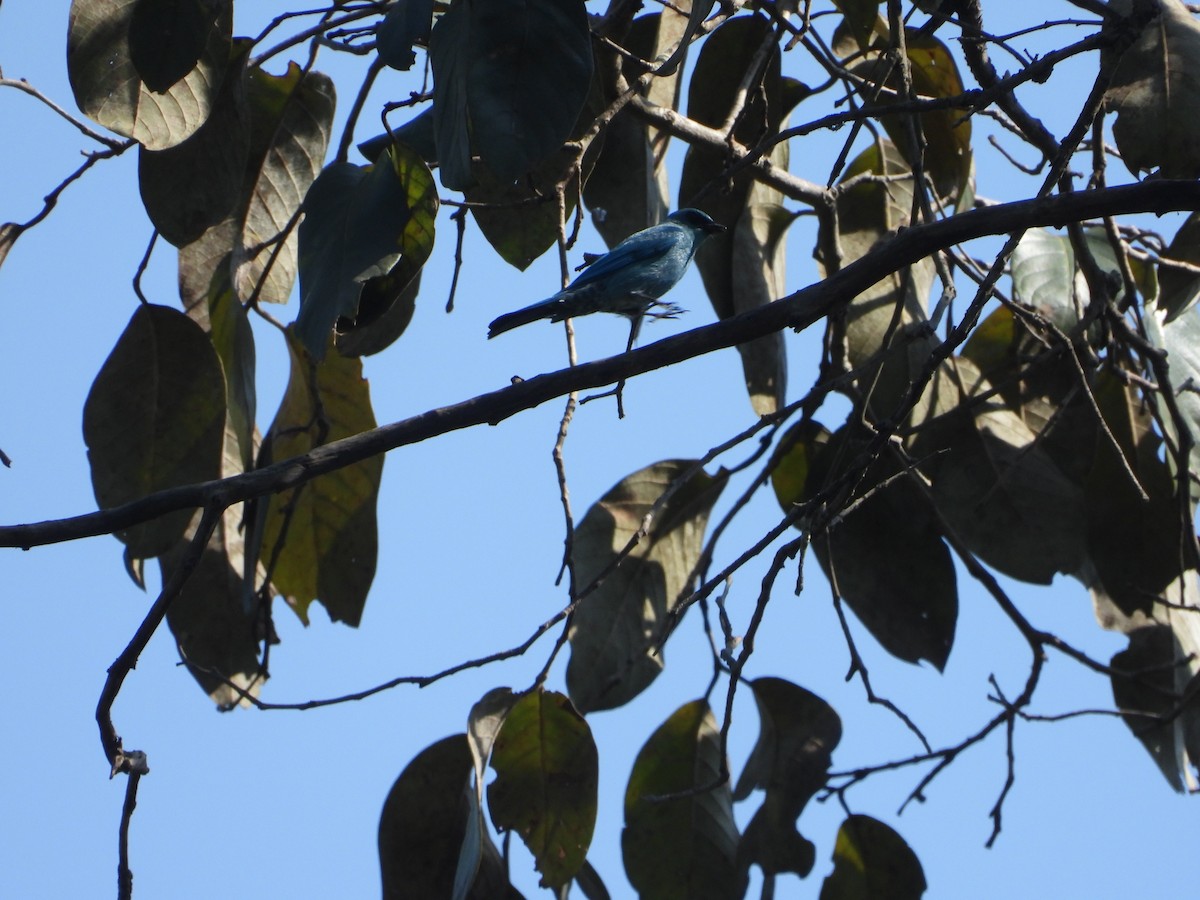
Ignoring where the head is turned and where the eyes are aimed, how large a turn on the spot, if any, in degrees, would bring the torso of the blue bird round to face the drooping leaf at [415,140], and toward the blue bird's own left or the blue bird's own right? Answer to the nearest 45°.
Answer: approximately 135° to the blue bird's own right

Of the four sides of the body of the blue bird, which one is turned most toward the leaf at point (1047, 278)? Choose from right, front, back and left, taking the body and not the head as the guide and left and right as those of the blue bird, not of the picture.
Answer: front

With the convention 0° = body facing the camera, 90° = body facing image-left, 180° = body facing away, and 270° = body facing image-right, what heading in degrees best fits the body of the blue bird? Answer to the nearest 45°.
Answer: approximately 270°

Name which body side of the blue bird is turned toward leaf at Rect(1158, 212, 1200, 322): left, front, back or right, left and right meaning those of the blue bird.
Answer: front

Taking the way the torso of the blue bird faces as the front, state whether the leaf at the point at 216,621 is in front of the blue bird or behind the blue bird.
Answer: behind
